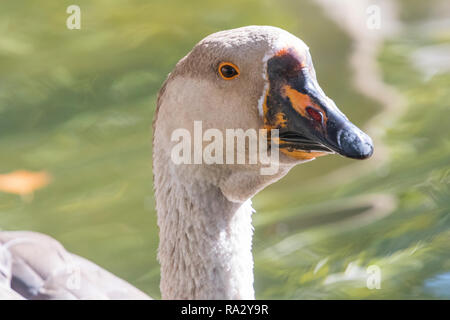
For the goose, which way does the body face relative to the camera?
to the viewer's right
